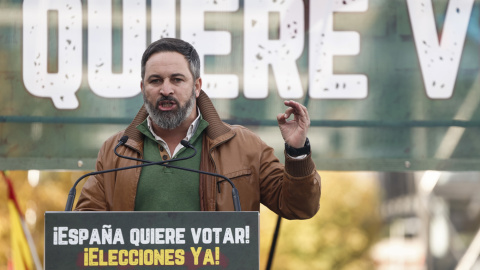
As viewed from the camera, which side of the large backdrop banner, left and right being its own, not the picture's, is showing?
front

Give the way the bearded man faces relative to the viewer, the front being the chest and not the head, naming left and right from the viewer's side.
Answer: facing the viewer

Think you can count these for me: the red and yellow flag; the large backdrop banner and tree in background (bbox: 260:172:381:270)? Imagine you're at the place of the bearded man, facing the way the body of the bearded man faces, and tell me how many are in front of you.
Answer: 0

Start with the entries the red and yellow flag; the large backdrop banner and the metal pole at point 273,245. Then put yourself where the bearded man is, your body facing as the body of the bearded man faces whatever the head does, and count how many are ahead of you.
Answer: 0

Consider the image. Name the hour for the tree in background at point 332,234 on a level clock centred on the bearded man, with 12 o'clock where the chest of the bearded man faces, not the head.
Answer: The tree in background is roughly at 7 o'clock from the bearded man.

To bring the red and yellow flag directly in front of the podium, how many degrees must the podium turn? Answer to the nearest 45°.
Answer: approximately 180°

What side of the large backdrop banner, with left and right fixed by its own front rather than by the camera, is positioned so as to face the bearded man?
front

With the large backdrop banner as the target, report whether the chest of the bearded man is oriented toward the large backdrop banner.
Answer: no

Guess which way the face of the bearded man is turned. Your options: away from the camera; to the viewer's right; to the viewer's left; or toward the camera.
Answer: toward the camera

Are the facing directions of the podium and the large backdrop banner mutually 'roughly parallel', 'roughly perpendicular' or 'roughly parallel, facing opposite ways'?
roughly parallel

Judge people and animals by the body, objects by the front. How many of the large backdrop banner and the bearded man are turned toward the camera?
2

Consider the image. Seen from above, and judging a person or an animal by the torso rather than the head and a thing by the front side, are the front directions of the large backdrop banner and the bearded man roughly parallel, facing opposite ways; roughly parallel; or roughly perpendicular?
roughly parallel

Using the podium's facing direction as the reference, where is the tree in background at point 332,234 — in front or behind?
behind

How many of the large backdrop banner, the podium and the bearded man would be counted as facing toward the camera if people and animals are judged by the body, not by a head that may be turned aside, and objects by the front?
3

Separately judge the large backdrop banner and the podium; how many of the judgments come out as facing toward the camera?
2
